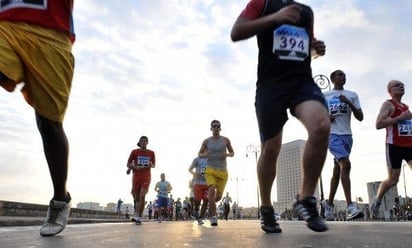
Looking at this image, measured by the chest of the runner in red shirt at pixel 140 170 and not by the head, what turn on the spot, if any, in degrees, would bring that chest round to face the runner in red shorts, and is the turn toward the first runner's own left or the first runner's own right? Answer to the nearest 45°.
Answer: approximately 90° to the first runner's own left

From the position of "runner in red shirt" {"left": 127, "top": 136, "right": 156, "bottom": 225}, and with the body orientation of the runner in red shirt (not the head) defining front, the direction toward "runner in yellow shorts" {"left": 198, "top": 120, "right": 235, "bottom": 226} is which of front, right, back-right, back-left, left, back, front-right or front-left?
front-left

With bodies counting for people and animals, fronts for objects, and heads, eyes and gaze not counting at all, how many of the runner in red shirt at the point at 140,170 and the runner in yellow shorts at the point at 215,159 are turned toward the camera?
2

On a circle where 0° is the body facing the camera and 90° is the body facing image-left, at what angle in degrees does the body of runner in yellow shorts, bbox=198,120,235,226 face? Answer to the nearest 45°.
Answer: approximately 0°

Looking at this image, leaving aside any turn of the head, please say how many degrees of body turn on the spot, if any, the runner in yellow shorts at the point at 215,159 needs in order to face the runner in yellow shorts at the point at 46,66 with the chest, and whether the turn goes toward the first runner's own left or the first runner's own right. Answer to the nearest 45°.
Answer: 0° — they already face them

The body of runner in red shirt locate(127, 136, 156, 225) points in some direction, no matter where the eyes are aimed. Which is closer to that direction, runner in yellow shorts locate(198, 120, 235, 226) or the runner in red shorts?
the runner in yellow shorts
